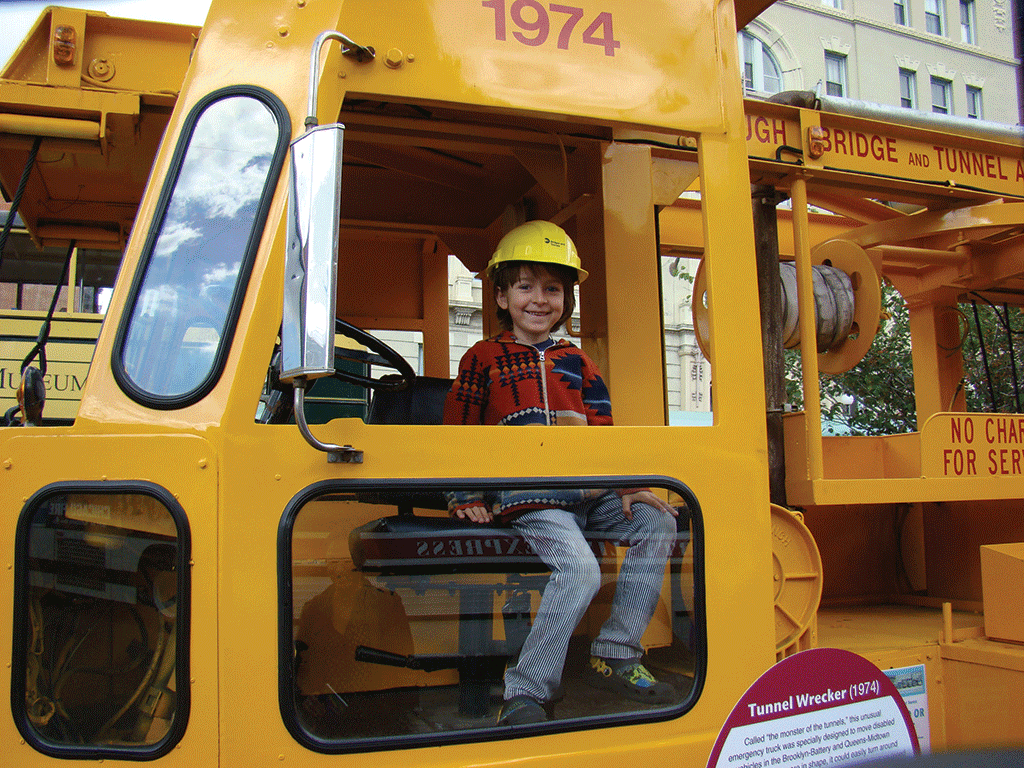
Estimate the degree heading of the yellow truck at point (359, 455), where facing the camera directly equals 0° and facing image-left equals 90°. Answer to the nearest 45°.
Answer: approximately 90°

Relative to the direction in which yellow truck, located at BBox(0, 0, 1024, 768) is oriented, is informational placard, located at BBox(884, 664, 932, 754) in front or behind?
behind
